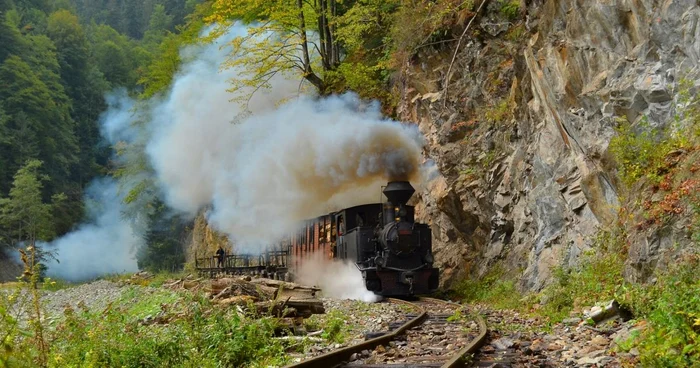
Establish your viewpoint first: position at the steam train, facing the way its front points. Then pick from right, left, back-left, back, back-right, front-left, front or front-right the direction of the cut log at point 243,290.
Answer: right

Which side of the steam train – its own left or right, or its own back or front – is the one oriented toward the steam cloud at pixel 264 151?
back

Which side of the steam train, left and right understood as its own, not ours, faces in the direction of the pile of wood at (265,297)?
right

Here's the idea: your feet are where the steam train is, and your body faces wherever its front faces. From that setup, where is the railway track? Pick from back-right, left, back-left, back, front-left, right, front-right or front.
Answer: front-right

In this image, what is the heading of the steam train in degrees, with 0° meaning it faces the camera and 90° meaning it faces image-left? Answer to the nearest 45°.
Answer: approximately 315°

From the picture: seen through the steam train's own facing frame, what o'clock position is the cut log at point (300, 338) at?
The cut log is roughly at 2 o'clock from the steam train.

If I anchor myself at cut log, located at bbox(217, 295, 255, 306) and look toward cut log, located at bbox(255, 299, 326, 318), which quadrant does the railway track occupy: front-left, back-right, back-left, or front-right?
front-right

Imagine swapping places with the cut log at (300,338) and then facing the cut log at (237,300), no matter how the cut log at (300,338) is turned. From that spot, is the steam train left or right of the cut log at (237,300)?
right

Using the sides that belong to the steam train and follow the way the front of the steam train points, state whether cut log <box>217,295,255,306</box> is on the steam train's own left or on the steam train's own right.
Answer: on the steam train's own right

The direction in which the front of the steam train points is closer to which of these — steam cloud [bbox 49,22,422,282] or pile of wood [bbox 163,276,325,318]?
the pile of wood
